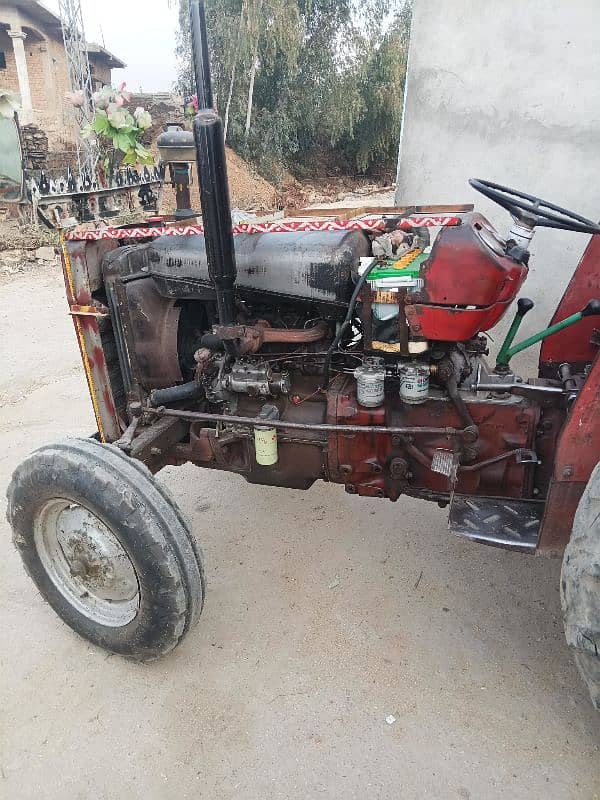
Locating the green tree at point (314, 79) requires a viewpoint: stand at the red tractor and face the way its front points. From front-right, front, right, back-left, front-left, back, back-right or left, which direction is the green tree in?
right

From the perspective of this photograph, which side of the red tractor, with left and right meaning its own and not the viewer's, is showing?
left

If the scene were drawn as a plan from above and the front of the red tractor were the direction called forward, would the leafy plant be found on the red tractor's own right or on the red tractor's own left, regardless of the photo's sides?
on the red tractor's own right

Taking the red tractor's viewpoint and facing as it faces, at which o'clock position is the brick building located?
The brick building is roughly at 2 o'clock from the red tractor.
